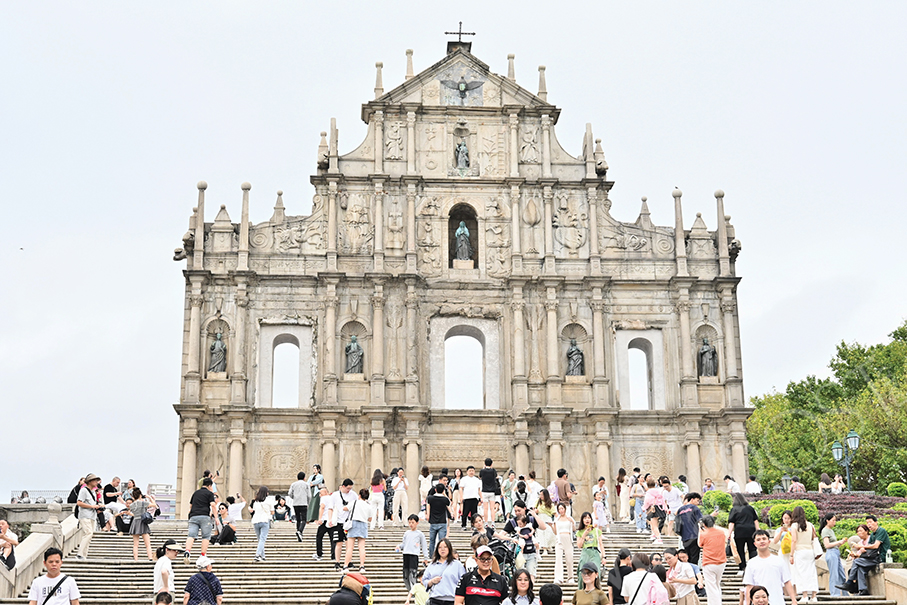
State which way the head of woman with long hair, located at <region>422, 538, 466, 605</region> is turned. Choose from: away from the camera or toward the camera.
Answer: toward the camera

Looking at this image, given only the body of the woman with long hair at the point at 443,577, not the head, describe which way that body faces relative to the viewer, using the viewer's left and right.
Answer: facing the viewer

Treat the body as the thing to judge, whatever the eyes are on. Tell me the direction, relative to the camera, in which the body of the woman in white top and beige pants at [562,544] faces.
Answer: toward the camera

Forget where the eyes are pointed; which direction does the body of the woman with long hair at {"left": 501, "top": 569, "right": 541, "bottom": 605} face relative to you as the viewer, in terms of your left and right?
facing the viewer

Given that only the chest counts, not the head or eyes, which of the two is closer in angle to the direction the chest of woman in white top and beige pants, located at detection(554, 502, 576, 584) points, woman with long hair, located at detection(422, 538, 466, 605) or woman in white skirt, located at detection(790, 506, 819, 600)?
the woman with long hair

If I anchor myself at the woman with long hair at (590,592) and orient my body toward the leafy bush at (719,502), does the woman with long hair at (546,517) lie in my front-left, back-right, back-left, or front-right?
front-left
